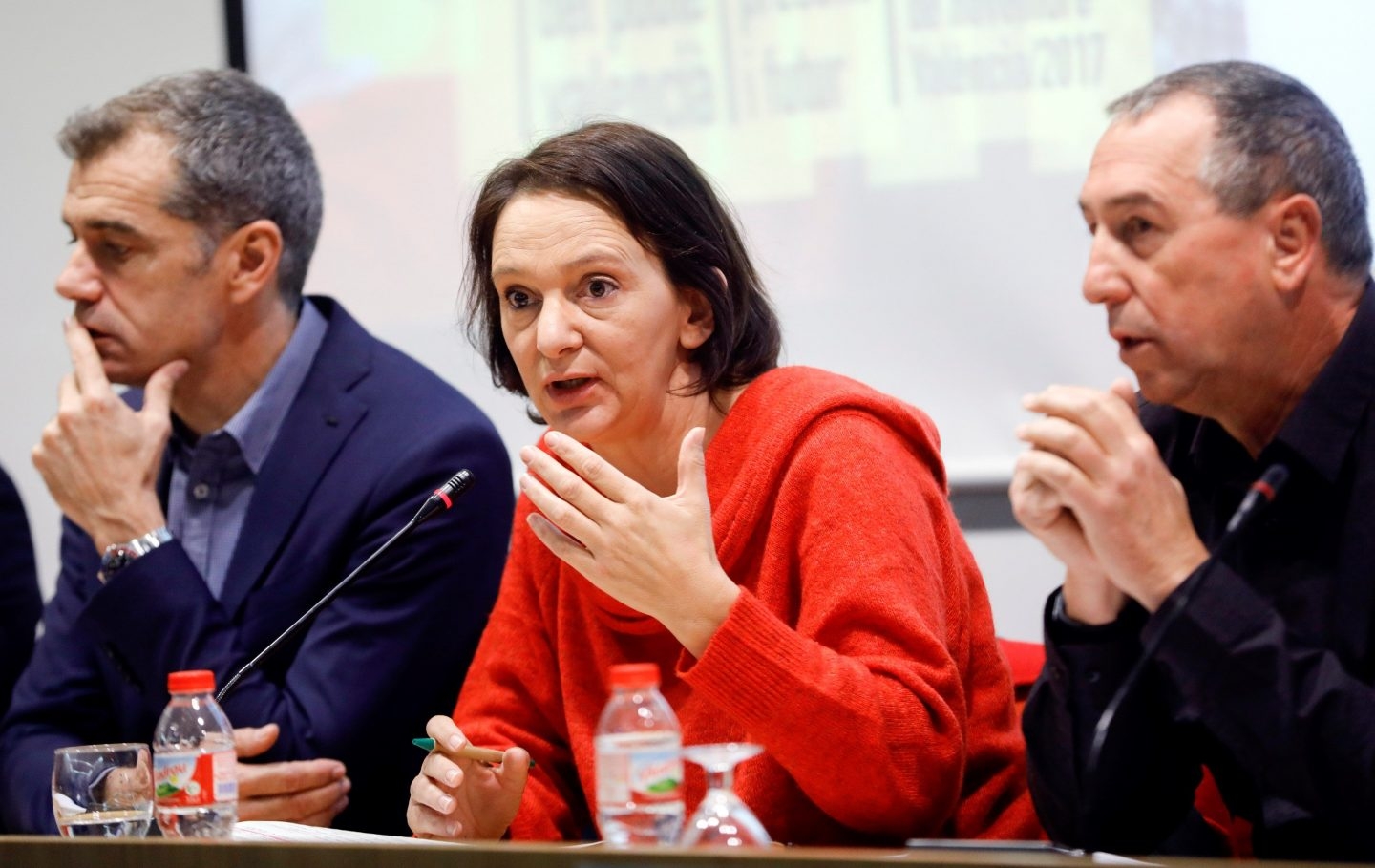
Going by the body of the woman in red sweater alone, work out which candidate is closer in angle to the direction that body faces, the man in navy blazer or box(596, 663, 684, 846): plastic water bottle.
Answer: the plastic water bottle

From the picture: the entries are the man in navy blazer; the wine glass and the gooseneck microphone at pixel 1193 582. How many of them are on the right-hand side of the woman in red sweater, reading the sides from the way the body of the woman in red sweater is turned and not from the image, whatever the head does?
1

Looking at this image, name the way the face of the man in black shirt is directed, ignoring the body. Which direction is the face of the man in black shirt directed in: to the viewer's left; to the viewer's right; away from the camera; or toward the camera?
to the viewer's left

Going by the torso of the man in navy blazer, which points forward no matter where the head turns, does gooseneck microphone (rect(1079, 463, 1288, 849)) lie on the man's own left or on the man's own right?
on the man's own left

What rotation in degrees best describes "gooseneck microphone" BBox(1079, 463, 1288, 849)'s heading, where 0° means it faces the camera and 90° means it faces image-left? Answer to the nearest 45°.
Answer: approximately 270°

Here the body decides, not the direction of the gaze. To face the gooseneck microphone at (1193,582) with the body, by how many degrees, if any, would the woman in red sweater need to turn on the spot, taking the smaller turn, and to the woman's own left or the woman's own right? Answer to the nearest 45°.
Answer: approximately 90° to the woman's own left

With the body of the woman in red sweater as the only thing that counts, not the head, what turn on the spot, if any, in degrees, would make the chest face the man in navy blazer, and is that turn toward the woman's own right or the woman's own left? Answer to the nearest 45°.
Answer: approximately 90° to the woman's own right

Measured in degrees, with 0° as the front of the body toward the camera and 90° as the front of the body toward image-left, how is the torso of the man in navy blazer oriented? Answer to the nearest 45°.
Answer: approximately 45°
